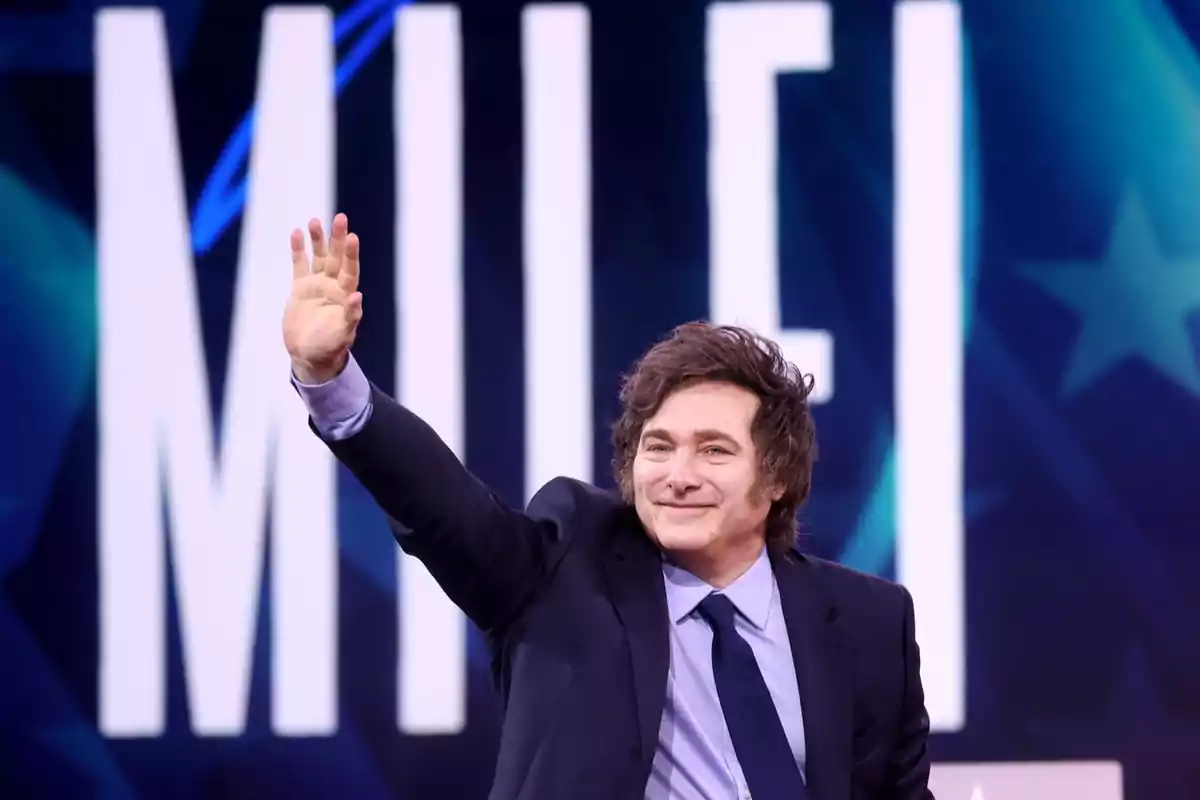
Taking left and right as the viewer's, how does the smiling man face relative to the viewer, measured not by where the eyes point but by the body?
facing the viewer
